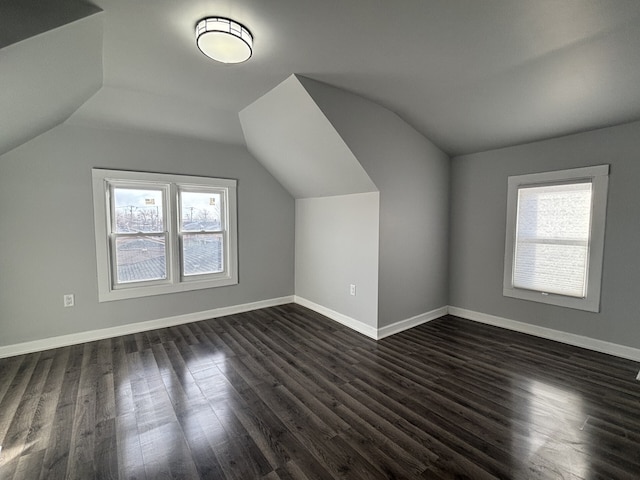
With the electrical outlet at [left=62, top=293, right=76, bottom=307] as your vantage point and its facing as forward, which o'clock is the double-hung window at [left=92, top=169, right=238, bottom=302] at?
The double-hung window is roughly at 9 o'clock from the electrical outlet.

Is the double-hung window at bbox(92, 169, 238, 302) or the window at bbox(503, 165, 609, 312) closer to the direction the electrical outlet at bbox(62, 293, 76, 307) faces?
the window

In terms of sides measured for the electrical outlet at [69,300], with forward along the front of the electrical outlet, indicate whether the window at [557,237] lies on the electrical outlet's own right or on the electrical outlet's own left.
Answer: on the electrical outlet's own left

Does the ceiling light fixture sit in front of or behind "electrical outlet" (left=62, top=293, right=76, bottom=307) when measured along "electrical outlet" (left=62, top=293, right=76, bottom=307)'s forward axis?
in front

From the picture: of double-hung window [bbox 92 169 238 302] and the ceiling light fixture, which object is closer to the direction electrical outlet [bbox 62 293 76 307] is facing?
the ceiling light fixture

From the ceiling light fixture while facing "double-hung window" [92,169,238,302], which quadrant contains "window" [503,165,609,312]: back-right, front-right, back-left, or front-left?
back-right

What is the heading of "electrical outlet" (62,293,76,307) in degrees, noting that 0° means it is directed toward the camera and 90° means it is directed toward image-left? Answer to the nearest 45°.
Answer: approximately 0°
